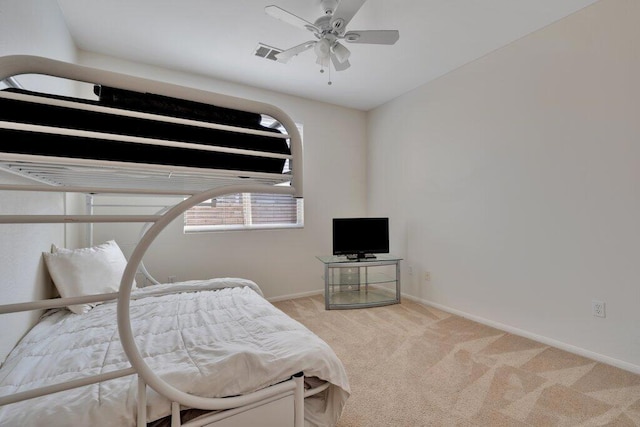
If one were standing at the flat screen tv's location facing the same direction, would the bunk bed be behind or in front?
in front

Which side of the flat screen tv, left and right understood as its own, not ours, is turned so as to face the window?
right

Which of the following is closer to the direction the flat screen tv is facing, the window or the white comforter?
the white comforter

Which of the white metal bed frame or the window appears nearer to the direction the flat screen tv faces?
the white metal bed frame

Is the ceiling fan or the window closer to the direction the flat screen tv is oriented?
the ceiling fan

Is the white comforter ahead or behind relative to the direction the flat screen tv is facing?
ahead

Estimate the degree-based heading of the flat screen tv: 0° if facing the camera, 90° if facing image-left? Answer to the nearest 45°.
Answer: approximately 0°

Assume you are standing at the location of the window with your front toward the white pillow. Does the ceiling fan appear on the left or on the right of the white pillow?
left

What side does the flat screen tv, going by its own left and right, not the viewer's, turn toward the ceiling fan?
front
